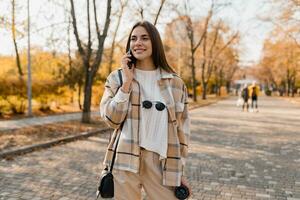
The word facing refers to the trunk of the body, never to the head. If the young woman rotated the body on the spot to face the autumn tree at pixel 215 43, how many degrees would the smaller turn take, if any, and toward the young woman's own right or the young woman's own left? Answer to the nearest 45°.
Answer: approximately 180°

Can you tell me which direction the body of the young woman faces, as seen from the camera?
toward the camera
